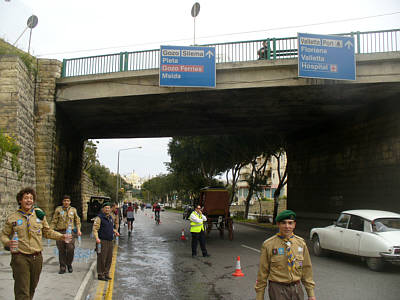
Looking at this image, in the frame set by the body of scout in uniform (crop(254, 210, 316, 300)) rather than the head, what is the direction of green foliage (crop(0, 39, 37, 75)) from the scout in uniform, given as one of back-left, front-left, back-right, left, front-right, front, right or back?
back-right

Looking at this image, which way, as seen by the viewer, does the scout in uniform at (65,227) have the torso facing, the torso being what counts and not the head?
toward the camera

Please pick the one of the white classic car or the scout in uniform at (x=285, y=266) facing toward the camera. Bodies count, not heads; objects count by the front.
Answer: the scout in uniform

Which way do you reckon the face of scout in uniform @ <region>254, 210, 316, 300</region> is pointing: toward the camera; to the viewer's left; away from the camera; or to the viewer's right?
toward the camera

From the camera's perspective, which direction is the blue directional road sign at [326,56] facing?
toward the camera

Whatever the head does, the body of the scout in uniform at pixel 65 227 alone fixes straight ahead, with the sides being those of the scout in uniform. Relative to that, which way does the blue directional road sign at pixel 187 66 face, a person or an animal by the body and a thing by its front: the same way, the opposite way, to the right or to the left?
the same way

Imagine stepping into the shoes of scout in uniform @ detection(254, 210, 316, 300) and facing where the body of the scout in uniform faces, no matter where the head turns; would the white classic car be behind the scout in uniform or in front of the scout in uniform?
behind

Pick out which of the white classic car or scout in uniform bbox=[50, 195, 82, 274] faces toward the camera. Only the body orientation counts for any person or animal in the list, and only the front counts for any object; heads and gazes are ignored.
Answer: the scout in uniform

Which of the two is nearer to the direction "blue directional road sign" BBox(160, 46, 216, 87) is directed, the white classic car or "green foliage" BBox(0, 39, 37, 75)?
the white classic car

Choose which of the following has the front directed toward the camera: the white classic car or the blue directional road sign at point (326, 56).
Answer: the blue directional road sign

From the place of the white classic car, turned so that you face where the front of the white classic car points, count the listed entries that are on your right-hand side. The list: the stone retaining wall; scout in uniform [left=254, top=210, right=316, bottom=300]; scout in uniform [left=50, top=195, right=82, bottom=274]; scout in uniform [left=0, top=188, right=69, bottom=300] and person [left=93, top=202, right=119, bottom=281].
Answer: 0

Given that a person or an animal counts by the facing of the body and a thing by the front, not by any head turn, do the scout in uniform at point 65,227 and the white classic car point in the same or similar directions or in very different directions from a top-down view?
very different directions

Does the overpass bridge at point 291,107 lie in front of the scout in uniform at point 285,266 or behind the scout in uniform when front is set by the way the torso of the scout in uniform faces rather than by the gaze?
behind

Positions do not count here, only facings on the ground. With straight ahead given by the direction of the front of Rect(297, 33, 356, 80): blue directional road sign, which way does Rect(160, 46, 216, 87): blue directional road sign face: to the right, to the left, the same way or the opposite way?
the same way

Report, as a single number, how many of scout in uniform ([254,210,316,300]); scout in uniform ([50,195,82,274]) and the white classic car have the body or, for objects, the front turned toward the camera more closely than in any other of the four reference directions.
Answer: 2

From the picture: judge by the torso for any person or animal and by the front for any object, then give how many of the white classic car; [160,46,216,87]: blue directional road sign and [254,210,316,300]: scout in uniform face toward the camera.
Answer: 2

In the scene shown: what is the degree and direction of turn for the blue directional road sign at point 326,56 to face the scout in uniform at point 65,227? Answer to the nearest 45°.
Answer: approximately 45° to its right

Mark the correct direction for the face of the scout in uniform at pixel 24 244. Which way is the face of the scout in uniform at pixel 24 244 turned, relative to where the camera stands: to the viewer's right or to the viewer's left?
to the viewer's right

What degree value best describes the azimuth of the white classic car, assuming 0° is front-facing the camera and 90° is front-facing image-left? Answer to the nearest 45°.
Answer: approximately 135°

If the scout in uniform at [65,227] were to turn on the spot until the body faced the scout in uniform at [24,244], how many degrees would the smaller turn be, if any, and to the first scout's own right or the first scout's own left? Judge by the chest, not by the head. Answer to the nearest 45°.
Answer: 0° — they already face them
